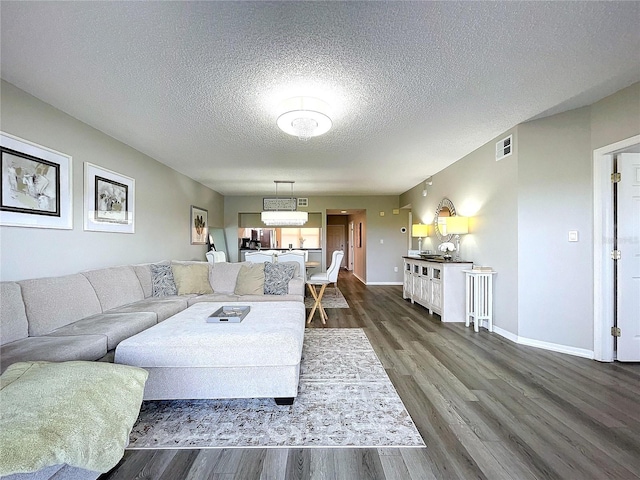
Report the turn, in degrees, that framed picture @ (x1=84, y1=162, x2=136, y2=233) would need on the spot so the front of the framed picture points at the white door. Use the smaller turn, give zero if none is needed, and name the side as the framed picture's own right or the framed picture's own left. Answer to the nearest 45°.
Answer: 0° — it already faces it

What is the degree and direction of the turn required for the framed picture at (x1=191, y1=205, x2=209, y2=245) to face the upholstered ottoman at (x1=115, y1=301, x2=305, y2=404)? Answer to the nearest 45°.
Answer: approximately 45° to its right

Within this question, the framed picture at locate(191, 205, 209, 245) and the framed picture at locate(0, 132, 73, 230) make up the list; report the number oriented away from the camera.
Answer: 0

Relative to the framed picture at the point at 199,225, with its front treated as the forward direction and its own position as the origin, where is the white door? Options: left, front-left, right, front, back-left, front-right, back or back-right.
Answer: front

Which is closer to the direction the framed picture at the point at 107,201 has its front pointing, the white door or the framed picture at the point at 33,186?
the white door

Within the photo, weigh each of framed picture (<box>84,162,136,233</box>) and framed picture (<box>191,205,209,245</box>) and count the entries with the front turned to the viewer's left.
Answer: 0

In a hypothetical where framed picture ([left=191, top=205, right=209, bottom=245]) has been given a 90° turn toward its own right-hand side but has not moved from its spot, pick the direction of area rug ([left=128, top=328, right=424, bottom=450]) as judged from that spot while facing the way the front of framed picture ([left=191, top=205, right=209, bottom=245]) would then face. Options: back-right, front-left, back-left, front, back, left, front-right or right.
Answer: front-left

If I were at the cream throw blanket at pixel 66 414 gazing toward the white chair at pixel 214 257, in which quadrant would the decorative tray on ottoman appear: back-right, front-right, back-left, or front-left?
front-right

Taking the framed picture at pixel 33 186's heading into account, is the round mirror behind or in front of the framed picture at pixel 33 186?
in front

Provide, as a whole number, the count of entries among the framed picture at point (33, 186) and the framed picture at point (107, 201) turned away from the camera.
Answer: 0

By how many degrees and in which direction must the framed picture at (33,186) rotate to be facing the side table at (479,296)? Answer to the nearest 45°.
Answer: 0° — it already faces it

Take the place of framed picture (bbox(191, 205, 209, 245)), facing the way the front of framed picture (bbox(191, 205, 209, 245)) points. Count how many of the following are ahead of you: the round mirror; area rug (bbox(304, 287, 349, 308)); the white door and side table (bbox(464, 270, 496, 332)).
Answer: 4

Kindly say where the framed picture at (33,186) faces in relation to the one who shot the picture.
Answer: facing the viewer and to the right of the viewer

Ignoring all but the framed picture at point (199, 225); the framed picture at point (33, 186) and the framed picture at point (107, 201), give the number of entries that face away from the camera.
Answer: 0

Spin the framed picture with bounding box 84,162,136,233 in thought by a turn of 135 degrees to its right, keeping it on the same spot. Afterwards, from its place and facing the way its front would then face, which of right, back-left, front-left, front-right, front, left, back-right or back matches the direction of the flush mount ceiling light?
back-left
